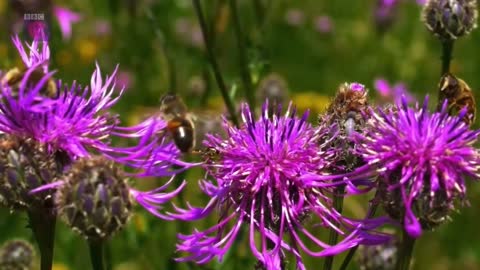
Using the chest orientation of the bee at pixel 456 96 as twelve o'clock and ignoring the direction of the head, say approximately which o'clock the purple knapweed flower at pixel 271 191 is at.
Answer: The purple knapweed flower is roughly at 11 o'clock from the bee.

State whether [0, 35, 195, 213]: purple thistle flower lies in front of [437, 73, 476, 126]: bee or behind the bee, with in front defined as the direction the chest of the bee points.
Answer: in front

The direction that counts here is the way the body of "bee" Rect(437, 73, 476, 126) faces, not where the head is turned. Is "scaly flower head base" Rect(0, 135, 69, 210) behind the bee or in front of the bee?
in front

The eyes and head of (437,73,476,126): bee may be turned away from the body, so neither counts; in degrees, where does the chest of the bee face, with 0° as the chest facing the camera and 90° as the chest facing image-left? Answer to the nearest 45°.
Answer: approximately 90°

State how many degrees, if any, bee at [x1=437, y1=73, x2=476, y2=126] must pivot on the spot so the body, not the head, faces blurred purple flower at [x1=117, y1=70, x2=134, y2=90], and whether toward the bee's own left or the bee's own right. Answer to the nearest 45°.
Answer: approximately 45° to the bee's own right

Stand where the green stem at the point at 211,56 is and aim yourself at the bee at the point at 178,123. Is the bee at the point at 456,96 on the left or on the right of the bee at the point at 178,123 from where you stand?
left

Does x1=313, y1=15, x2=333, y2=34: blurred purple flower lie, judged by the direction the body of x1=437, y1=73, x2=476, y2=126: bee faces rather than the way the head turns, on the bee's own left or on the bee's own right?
on the bee's own right

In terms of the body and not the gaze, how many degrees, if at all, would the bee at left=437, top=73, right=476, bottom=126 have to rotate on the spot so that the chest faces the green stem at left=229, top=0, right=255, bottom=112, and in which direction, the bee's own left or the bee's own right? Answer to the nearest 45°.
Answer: approximately 45° to the bee's own right
